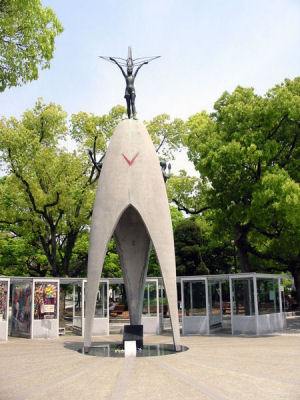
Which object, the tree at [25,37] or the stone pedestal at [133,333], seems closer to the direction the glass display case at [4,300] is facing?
the stone pedestal

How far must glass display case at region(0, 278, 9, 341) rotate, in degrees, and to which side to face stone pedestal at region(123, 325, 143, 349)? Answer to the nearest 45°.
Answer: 0° — it already faces it

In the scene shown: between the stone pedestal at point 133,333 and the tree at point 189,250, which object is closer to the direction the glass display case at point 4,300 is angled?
the stone pedestal

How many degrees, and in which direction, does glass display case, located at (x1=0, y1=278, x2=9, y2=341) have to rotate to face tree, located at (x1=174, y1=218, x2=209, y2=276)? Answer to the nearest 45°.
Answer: approximately 90° to its left

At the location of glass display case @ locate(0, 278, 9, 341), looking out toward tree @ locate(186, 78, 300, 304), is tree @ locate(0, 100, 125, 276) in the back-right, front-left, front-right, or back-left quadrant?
front-left
